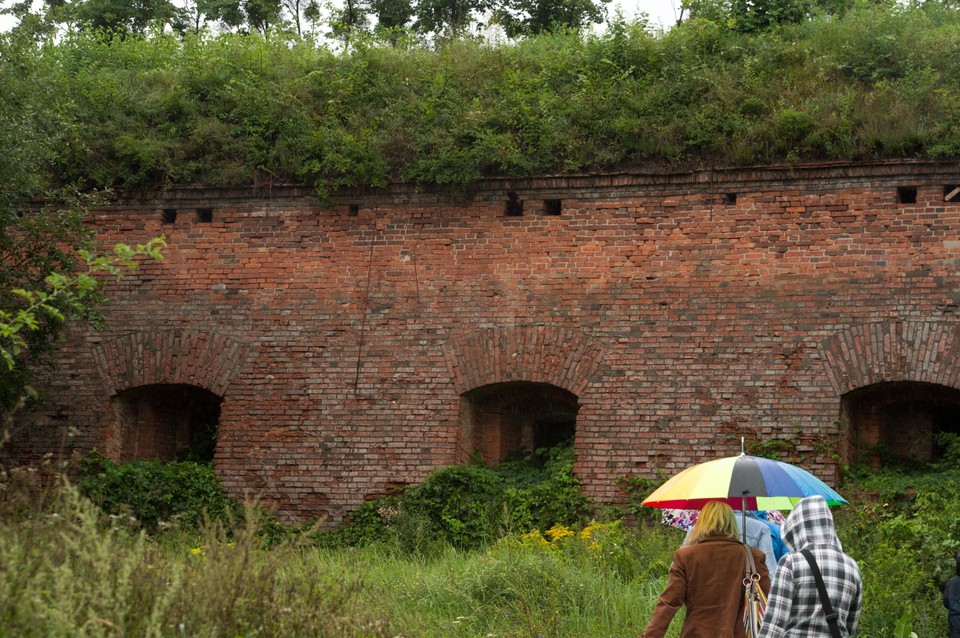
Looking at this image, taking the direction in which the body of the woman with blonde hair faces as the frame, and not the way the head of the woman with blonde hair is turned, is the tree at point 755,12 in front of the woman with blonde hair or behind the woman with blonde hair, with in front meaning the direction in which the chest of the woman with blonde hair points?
in front

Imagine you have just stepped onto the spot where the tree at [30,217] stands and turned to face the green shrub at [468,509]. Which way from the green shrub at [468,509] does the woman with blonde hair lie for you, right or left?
right

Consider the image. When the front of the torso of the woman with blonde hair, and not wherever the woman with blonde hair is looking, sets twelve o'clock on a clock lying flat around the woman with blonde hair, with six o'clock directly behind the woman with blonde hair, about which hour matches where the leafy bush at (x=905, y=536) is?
The leafy bush is roughly at 1 o'clock from the woman with blonde hair.

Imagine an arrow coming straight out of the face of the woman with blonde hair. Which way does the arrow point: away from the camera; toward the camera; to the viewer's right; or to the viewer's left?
away from the camera

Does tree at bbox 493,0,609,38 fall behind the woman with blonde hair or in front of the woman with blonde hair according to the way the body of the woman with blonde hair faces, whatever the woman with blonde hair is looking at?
in front

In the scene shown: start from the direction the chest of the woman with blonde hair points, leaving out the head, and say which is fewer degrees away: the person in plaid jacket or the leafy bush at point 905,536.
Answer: the leafy bush

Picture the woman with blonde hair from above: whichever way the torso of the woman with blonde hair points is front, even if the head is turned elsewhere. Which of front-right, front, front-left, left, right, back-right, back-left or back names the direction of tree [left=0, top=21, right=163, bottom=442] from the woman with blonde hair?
front-left

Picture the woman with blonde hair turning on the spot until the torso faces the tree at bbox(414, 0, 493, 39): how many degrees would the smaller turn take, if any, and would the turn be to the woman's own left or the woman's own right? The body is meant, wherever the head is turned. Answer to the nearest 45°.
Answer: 0° — they already face it

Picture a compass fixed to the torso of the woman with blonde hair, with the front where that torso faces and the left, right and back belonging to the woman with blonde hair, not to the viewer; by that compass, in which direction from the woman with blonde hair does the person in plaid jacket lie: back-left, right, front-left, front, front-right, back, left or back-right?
back-right

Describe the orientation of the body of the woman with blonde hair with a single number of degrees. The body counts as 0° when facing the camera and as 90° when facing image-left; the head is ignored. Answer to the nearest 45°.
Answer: approximately 180°
